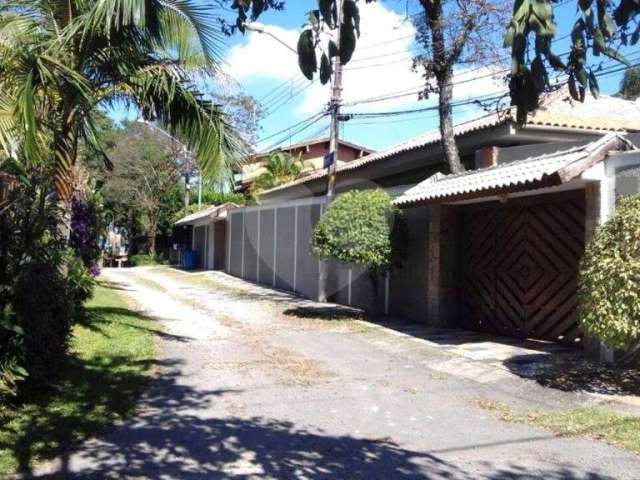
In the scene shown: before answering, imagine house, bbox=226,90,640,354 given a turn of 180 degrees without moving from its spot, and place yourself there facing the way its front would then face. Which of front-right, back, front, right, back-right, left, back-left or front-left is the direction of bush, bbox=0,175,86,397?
back

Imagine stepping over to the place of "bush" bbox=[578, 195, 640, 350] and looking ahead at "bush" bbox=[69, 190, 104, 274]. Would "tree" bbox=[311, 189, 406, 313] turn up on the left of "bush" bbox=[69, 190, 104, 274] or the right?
right

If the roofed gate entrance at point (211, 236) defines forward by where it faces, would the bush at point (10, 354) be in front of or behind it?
in front

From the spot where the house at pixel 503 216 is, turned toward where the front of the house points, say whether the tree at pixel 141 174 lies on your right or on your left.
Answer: on your right

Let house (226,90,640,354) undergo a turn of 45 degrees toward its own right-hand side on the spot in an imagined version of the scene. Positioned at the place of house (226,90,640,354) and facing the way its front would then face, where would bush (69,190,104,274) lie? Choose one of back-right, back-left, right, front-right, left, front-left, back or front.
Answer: front

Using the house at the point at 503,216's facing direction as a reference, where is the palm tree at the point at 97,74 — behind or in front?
in front

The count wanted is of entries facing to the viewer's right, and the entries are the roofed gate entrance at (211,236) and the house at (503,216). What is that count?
0

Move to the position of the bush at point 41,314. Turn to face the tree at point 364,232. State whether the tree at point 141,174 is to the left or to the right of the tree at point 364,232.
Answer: left

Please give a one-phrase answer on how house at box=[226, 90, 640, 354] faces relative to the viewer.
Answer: facing the viewer and to the left of the viewer

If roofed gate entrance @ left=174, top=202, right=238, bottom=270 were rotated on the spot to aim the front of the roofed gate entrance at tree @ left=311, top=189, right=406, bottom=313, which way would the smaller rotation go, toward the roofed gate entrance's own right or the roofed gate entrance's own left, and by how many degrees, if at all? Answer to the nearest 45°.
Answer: approximately 45° to the roofed gate entrance's own left

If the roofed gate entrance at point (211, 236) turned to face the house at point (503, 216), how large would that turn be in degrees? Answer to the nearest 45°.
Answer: approximately 45° to its left
